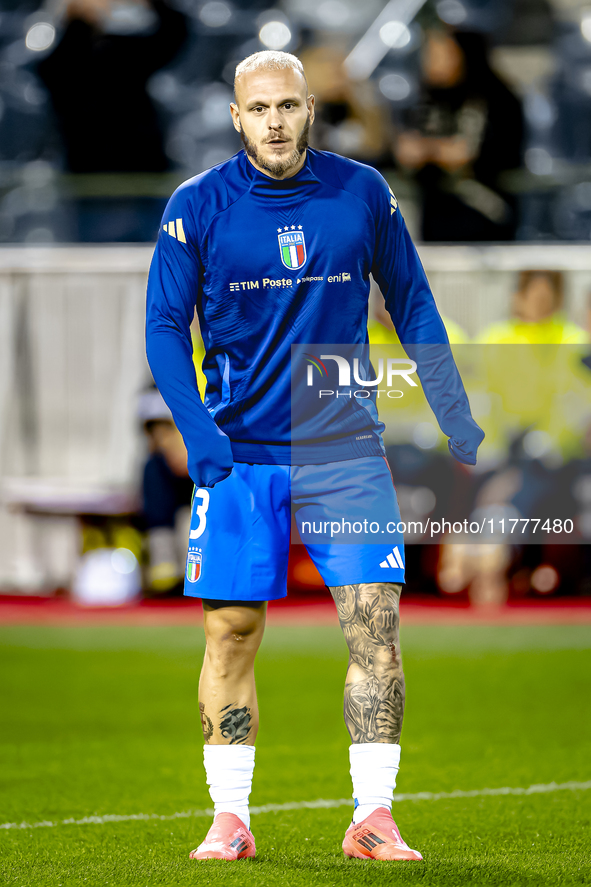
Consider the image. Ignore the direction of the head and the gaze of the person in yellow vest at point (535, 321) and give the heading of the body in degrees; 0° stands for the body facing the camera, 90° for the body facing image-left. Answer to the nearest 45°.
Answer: approximately 0°

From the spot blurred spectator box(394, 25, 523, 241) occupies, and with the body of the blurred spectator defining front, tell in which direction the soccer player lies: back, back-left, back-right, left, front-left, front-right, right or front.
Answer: front-left

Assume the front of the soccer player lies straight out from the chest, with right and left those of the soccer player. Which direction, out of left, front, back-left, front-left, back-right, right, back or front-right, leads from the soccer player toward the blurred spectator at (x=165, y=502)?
back

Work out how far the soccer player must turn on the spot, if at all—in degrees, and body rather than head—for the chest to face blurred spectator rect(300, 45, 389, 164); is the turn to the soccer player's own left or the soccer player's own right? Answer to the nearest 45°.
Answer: approximately 180°

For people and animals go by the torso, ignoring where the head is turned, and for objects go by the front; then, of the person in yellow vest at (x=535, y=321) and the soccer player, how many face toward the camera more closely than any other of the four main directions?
2

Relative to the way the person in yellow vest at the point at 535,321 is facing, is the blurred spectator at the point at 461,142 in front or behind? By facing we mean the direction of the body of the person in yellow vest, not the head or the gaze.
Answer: behind

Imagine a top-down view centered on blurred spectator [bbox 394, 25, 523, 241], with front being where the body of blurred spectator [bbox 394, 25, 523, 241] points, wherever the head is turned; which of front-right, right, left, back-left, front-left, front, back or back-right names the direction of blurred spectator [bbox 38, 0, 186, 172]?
front-right
